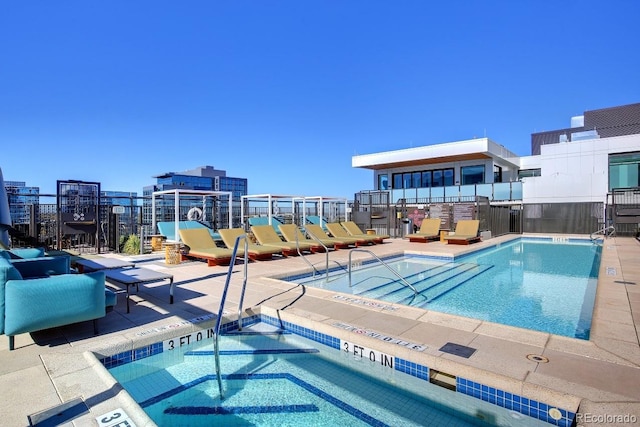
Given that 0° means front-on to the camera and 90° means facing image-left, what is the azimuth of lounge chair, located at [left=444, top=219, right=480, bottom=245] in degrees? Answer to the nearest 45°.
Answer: approximately 45°

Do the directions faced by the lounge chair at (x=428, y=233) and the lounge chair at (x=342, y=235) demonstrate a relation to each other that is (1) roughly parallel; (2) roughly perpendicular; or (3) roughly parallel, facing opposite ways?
roughly perpendicular

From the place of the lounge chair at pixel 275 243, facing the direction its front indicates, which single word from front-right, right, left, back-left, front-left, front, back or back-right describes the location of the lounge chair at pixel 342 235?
left

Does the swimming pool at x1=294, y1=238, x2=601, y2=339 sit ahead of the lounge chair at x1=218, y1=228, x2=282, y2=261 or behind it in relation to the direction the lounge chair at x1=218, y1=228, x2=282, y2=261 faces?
ahead

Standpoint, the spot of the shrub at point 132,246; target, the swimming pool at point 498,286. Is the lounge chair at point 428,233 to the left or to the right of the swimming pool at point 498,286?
left

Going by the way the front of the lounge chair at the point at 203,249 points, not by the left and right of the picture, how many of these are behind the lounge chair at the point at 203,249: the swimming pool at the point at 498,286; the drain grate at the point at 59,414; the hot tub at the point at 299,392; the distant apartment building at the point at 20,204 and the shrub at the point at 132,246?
2

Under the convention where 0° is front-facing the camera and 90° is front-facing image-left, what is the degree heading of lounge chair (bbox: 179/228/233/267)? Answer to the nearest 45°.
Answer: approximately 315°

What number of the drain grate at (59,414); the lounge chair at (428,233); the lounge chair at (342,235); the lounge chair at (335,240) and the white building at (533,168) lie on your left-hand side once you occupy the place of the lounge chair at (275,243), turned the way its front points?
4
